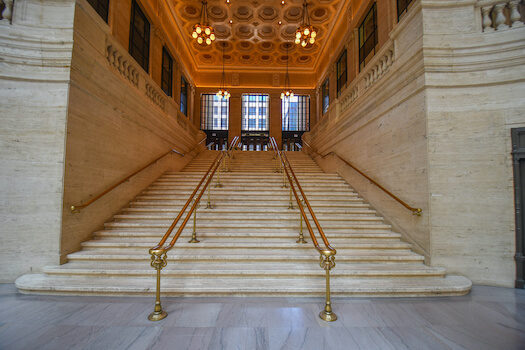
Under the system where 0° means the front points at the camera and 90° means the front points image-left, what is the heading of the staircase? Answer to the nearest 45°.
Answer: approximately 0°
